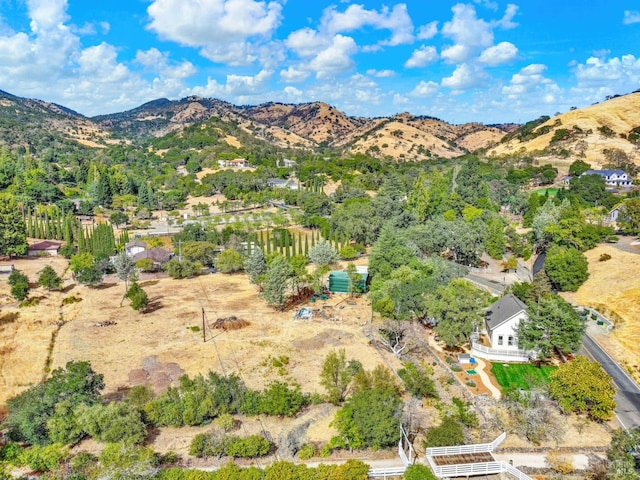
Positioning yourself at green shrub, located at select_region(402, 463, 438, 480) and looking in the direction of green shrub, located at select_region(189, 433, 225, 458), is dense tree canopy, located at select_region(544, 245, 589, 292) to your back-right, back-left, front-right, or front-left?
back-right

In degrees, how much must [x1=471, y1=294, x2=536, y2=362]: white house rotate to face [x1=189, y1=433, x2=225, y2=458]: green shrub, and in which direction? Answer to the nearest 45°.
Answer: approximately 45° to its right

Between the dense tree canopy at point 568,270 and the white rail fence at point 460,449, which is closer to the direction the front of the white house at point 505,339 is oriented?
the white rail fence

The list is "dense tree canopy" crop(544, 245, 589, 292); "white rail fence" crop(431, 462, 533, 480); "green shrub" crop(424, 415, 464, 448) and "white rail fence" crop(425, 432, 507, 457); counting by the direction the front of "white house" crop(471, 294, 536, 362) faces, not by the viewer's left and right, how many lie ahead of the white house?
3

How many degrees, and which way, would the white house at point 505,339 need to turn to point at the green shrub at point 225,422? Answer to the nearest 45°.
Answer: approximately 45° to its right

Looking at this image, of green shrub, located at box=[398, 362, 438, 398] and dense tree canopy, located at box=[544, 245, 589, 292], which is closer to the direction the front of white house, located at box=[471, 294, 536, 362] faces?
the green shrub

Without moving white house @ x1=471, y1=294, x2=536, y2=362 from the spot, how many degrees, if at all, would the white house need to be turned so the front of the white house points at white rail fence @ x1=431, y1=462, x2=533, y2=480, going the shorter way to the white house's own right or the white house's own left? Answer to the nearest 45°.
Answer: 0° — it already faces it

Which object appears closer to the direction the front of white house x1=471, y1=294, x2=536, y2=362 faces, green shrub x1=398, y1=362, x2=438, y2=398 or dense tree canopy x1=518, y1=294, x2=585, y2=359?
the green shrub

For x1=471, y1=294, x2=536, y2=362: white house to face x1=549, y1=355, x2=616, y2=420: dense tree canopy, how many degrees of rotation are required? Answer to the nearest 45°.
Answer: approximately 45° to its left

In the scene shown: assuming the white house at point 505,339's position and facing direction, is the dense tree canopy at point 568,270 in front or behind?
behind

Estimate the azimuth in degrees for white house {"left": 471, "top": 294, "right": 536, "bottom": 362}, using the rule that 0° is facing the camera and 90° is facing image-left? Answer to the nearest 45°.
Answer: approximately 0°

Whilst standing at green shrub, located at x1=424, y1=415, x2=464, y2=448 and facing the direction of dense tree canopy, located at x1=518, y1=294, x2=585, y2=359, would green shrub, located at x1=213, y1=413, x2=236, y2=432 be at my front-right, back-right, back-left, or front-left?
back-left
